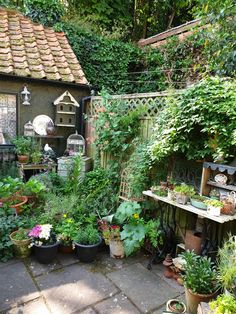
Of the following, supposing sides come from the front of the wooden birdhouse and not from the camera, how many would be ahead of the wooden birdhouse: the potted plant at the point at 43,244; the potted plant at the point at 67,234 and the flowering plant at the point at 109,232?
3

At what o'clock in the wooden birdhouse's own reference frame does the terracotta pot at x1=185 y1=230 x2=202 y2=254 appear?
The terracotta pot is roughly at 11 o'clock from the wooden birdhouse.

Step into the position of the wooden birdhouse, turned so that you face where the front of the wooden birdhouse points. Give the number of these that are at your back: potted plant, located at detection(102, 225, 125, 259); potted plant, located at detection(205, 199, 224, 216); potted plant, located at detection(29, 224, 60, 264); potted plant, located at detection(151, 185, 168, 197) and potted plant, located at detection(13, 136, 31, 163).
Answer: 0

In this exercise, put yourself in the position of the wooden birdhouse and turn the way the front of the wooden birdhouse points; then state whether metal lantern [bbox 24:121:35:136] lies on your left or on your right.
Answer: on your right

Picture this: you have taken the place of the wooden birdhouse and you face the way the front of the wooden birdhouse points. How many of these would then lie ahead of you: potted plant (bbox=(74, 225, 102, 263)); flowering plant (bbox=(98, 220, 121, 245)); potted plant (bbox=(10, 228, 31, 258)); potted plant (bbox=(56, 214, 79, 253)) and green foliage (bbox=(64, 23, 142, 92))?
4

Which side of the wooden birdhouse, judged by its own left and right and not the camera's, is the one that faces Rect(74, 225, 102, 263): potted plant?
front

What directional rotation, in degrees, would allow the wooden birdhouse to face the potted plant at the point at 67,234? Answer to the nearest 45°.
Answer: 0° — it already faces it

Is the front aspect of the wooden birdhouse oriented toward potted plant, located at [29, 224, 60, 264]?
yes

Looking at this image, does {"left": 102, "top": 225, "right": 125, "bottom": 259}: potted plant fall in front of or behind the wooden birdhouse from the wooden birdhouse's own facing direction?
in front

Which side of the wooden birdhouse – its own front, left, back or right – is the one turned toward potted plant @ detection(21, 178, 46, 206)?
front

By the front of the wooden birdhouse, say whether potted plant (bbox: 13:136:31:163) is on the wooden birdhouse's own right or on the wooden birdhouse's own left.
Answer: on the wooden birdhouse's own right

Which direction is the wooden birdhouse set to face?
toward the camera

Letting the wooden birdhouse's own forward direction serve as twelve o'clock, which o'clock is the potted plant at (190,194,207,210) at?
The potted plant is roughly at 11 o'clock from the wooden birdhouse.

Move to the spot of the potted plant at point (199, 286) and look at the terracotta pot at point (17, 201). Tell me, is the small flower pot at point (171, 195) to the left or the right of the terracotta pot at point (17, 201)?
right

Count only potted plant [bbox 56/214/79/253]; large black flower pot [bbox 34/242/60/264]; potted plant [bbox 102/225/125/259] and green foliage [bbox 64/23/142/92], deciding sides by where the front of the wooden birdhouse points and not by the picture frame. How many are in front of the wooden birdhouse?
3
